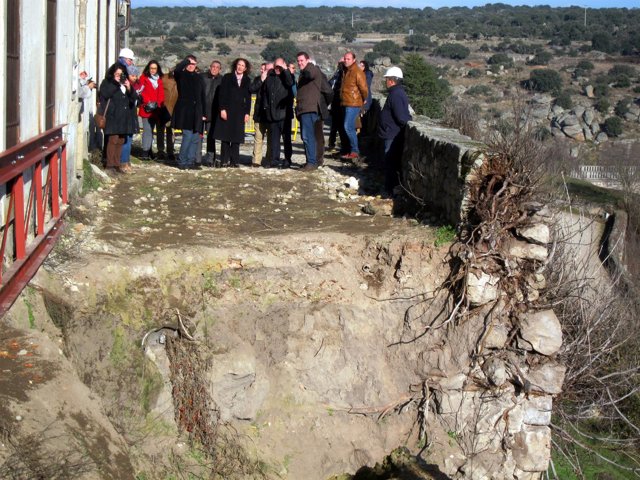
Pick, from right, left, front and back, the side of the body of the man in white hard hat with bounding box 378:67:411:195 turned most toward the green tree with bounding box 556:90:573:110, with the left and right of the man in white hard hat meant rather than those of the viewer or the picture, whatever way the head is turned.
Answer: right

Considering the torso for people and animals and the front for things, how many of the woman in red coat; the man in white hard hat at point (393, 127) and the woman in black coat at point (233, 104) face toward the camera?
2

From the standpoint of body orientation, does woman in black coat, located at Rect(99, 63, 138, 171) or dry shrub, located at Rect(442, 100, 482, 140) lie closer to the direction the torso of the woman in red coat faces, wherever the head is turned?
the woman in black coat

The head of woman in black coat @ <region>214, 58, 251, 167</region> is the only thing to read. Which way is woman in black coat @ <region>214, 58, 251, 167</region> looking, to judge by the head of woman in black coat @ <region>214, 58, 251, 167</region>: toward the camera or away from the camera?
toward the camera

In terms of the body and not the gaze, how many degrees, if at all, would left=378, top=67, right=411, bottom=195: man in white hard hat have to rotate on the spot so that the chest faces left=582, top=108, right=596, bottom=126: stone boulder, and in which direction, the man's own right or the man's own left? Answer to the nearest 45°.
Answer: approximately 90° to the man's own right

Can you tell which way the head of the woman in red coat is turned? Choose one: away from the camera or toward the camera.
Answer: toward the camera

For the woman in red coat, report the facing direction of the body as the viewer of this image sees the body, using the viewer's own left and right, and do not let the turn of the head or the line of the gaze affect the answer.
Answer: facing the viewer

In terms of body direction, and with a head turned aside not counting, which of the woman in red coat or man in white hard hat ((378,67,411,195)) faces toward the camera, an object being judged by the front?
the woman in red coat

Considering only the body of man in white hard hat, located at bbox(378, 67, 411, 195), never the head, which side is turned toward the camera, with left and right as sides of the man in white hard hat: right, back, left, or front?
left

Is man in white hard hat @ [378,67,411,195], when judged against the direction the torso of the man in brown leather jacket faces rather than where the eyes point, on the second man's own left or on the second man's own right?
on the second man's own left

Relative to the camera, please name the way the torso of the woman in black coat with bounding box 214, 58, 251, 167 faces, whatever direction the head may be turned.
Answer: toward the camera

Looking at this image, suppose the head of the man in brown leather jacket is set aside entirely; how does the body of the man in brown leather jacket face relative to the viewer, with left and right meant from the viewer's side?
facing the viewer and to the left of the viewer

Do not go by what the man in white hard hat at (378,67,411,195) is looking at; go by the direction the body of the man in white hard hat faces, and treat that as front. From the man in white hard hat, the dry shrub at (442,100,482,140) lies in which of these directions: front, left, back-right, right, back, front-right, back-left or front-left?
back-right

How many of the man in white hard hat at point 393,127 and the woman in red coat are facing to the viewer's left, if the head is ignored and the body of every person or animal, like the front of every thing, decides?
1

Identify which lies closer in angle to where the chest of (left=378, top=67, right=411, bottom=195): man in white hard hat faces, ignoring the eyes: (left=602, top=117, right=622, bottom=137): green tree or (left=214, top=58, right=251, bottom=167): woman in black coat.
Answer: the woman in black coat

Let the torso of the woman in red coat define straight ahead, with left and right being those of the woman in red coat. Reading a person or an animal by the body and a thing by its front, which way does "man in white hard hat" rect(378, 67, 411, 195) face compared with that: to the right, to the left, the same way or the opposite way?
to the right
